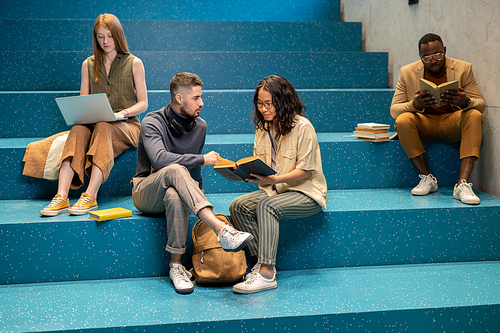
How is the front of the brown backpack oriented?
toward the camera

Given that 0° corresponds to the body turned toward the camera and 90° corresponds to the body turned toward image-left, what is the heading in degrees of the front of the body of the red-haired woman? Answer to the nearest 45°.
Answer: approximately 45°

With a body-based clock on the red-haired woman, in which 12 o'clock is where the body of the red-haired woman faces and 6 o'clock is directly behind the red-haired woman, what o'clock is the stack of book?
The stack of book is roughly at 8 o'clock from the red-haired woman.

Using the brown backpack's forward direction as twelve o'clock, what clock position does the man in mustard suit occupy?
The man in mustard suit is roughly at 8 o'clock from the brown backpack.

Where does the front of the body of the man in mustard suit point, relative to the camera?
toward the camera

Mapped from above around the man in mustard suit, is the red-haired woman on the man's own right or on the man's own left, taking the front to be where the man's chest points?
on the man's own right

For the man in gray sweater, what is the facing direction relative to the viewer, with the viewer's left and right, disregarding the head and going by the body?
facing the viewer and to the right of the viewer

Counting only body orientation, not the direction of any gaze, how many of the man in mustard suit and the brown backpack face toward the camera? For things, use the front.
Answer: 2

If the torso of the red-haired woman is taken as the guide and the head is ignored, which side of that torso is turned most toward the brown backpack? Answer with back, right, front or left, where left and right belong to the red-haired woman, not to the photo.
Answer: left

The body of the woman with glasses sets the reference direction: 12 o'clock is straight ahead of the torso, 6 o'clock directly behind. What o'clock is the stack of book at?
The stack of book is roughly at 6 o'clock from the woman with glasses.
